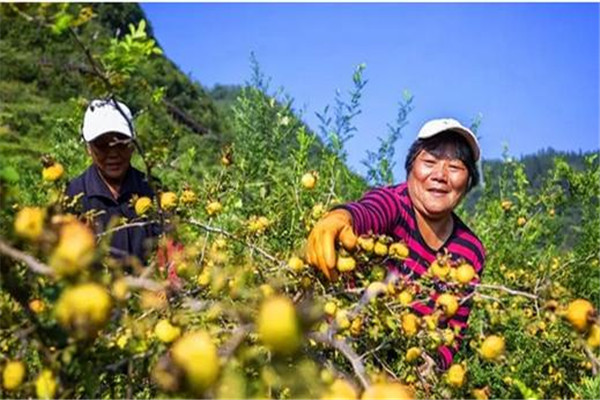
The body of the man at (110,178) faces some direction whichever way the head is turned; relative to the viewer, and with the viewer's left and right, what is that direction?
facing the viewer

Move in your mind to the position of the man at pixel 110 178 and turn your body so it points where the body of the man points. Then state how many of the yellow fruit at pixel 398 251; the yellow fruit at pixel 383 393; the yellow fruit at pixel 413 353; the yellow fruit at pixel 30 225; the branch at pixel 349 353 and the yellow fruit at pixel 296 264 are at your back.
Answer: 0

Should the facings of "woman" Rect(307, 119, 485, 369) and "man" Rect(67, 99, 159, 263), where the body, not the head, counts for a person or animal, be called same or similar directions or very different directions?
same or similar directions

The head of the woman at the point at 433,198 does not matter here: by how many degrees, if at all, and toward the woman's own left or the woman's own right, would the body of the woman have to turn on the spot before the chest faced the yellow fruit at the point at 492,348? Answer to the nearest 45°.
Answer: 0° — they already face it

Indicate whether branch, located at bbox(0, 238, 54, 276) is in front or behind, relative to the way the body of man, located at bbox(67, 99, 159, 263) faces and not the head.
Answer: in front

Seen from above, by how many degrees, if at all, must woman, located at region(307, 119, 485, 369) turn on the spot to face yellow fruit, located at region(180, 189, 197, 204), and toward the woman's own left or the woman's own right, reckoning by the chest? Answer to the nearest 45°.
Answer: approximately 45° to the woman's own right

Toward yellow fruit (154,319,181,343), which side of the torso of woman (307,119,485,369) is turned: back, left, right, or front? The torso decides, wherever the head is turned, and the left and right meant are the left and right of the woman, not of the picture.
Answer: front

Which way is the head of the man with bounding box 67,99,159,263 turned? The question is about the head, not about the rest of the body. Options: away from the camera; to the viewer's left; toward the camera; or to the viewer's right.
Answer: toward the camera

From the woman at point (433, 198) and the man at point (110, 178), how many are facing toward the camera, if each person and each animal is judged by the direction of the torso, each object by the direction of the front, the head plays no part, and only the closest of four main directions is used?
2

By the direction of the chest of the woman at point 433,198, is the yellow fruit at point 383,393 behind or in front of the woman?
in front

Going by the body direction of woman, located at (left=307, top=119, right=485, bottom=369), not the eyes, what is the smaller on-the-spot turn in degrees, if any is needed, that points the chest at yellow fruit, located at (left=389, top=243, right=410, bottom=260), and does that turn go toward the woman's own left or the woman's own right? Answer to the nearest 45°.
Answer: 0° — they already face it

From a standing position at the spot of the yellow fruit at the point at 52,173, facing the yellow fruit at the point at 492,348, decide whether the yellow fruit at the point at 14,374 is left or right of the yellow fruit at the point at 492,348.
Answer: right

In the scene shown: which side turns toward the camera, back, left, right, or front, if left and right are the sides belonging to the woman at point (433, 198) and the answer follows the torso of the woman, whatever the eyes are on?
front

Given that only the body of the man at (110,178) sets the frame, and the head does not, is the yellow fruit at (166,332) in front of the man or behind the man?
in front

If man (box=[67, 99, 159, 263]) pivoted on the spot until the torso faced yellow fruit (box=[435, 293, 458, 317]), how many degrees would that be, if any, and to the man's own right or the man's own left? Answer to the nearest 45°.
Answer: approximately 45° to the man's own left
